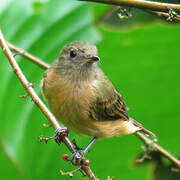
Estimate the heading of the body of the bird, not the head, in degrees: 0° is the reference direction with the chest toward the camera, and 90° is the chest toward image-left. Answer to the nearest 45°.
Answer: approximately 45°

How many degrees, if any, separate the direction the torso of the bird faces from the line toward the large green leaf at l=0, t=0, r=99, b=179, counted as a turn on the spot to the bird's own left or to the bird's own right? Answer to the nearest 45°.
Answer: approximately 135° to the bird's own right

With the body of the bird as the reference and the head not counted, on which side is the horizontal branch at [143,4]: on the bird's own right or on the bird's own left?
on the bird's own left

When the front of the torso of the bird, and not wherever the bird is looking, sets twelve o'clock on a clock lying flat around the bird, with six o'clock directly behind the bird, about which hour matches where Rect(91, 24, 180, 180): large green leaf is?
The large green leaf is roughly at 6 o'clock from the bird.
